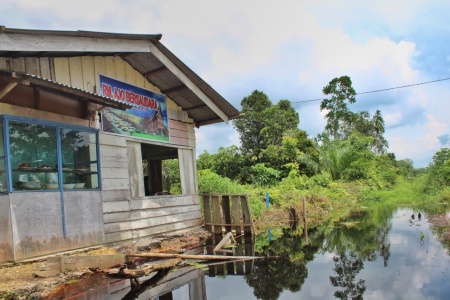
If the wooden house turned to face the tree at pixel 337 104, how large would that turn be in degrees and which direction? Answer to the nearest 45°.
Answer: approximately 90° to its left

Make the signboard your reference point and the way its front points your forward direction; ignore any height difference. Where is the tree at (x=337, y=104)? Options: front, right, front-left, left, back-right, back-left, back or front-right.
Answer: left

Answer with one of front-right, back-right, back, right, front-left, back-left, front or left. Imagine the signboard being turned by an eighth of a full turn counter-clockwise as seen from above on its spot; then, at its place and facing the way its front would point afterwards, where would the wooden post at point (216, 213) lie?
front-left

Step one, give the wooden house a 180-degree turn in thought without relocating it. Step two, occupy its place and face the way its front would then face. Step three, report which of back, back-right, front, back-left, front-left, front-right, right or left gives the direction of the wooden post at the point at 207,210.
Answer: right

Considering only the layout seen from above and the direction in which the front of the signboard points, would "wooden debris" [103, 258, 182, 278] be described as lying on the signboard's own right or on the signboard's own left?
on the signboard's own right

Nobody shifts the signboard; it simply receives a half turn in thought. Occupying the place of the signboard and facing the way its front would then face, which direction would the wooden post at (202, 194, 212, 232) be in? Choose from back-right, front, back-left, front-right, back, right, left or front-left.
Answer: right

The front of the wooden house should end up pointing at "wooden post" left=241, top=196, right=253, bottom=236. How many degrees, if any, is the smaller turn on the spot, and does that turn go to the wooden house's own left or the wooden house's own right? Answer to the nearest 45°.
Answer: approximately 90° to the wooden house's own left

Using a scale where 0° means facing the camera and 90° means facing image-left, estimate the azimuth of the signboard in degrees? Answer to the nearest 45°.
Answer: approximately 315°

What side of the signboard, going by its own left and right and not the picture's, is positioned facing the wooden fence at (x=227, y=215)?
left

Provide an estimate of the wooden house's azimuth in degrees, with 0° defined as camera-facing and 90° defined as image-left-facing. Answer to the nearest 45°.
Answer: approximately 315°
